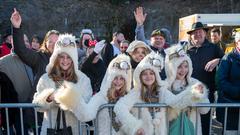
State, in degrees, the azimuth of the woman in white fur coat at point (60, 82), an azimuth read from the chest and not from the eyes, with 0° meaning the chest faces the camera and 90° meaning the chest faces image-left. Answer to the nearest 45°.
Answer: approximately 0°

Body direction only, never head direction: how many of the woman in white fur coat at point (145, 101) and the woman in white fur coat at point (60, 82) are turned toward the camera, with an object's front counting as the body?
2

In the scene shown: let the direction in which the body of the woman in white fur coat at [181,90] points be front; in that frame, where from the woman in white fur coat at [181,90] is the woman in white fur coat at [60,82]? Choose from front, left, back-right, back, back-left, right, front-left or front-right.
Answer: back-right

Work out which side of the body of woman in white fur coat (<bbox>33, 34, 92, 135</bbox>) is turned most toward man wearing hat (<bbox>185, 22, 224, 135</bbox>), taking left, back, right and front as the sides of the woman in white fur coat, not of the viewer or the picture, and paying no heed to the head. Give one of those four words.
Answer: left

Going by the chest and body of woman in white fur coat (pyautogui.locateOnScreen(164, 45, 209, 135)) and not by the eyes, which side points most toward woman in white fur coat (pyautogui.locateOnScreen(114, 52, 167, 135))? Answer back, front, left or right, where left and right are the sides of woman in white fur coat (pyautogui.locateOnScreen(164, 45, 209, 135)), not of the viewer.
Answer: right

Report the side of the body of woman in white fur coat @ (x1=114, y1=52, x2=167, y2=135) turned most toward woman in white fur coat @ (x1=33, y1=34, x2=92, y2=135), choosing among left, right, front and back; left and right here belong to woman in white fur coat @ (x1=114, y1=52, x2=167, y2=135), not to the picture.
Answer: right

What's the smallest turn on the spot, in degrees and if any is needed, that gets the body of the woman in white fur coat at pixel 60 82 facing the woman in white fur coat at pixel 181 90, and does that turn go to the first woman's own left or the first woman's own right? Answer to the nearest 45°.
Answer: approximately 90° to the first woman's own left

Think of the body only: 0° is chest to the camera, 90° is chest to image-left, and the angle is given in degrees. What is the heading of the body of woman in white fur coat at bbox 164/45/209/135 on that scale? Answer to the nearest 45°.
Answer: approximately 315°
